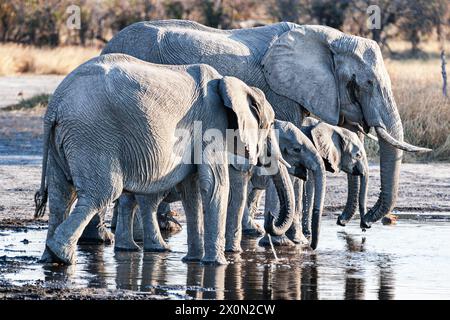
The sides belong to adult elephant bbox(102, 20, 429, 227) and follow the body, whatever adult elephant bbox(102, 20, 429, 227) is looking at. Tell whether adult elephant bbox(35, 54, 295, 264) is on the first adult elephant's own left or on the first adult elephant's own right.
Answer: on the first adult elephant's own right

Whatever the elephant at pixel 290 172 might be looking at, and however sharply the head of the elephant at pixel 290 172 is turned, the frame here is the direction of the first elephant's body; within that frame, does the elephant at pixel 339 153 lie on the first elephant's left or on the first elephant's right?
on the first elephant's left

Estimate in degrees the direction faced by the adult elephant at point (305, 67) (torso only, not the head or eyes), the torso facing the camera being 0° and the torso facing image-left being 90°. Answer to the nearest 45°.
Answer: approximately 270°

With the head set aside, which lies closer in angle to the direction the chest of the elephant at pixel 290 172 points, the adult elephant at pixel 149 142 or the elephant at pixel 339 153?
the elephant

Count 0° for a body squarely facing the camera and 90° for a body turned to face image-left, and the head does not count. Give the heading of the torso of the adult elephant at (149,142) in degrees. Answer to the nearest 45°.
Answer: approximately 270°

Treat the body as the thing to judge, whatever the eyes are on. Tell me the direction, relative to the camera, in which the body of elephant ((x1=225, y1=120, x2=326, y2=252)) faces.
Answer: to the viewer's right

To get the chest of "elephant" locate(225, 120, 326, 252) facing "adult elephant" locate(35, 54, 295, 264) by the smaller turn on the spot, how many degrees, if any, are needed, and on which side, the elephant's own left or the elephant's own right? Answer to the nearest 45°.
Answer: approximately 135° to the elephant's own right

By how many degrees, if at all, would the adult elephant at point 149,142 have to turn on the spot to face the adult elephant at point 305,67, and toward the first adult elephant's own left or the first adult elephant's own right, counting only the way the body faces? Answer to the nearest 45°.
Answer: approximately 45° to the first adult elephant's own left

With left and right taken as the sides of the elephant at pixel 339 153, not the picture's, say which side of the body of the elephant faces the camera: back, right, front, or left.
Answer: right
